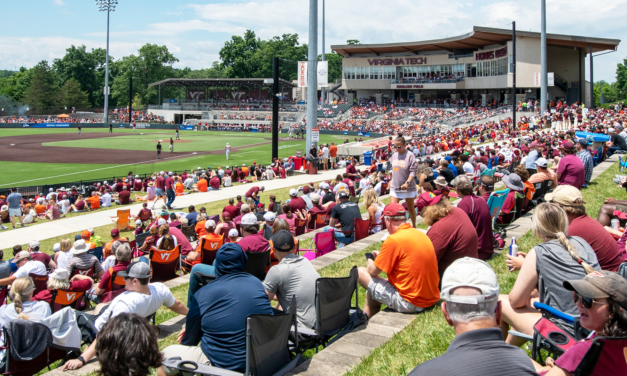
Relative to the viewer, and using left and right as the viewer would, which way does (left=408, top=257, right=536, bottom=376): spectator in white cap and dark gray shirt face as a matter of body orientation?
facing away from the viewer

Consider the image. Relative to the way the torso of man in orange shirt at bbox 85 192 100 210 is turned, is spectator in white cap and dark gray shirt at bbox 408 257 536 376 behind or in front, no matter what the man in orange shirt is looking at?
behind

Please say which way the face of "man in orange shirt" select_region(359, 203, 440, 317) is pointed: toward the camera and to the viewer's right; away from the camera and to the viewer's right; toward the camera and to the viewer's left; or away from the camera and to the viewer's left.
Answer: away from the camera and to the viewer's left

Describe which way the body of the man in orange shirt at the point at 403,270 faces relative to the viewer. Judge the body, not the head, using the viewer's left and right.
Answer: facing away from the viewer and to the left of the viewer

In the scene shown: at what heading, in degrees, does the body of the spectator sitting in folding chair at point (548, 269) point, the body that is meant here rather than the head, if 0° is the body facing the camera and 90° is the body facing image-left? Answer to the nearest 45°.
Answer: approximately 135°

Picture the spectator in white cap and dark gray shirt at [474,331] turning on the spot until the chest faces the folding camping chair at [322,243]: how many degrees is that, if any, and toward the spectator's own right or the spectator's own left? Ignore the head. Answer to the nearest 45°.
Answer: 0° — they already face it

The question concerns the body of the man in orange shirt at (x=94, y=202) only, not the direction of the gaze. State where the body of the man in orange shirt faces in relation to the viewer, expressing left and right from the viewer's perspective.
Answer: facing away from the viewer and to the left of the viewer
